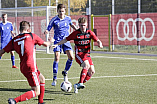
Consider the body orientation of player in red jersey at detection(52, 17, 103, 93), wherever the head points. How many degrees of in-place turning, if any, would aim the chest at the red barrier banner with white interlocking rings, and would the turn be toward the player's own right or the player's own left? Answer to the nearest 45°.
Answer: approximately 180°

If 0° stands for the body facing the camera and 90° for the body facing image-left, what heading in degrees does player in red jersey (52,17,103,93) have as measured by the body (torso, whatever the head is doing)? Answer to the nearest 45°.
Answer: approximately 0°
